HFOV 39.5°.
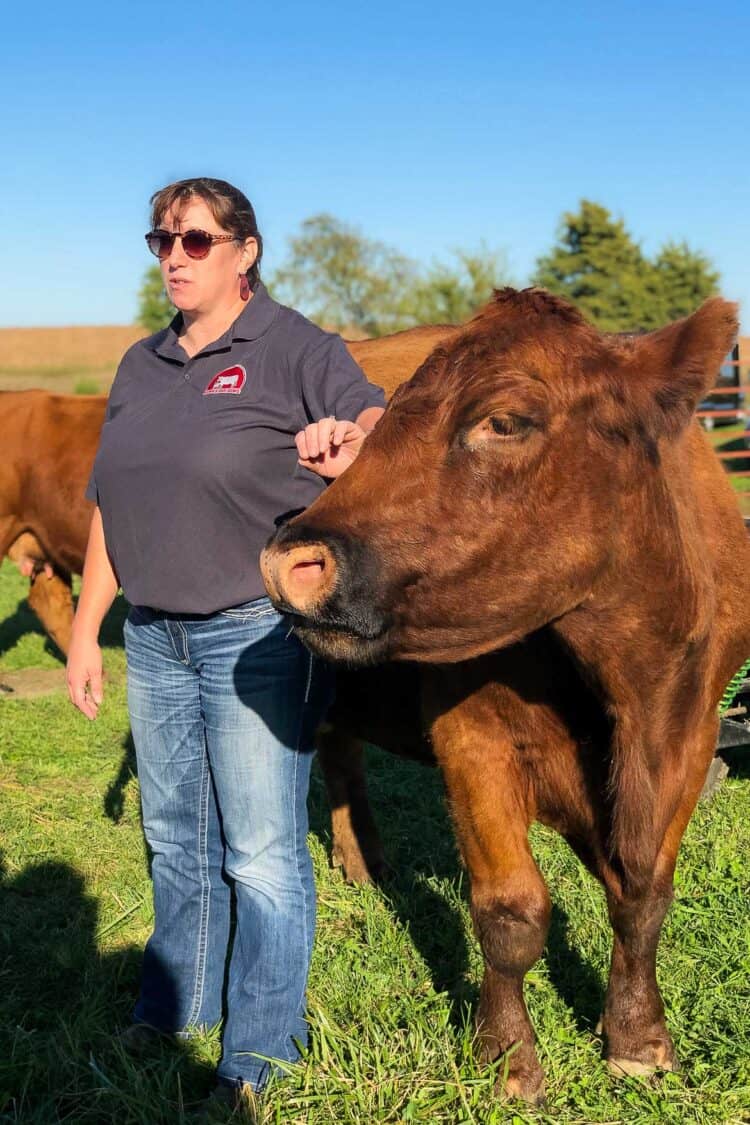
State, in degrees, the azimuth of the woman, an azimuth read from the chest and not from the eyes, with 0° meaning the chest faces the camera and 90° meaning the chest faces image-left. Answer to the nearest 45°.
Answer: approximately 45°

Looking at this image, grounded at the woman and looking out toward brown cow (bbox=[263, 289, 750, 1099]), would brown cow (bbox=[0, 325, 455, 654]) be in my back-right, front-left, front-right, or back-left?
back-left

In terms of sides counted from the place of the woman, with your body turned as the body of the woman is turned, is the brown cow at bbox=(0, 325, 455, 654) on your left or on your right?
on your right

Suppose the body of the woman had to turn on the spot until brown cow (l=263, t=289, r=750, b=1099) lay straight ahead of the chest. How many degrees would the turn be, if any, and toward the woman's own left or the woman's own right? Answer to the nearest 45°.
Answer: approximately 90° to the woman's own left
